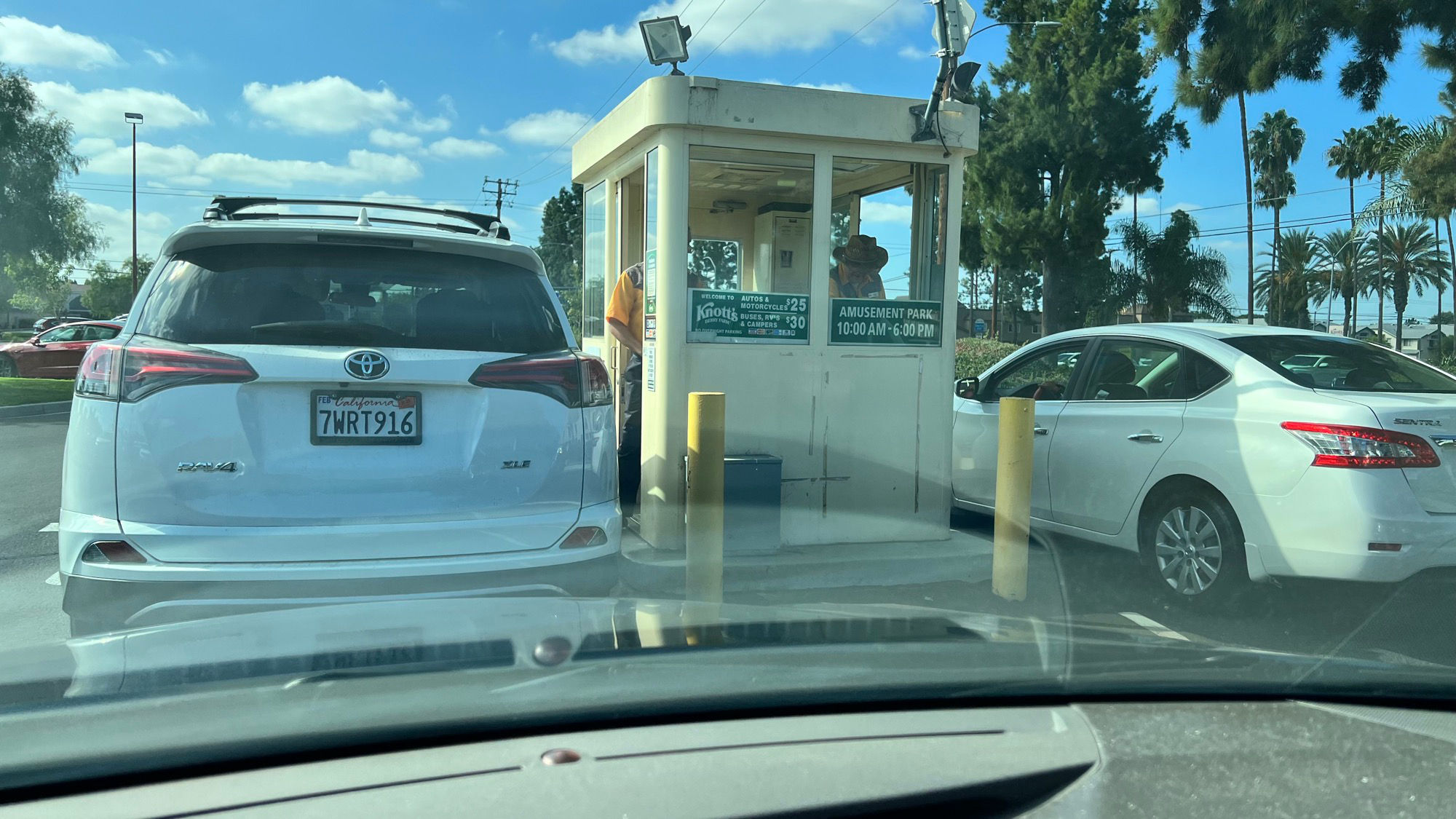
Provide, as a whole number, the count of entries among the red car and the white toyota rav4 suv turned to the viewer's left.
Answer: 1

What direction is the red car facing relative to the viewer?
to the viewer's left

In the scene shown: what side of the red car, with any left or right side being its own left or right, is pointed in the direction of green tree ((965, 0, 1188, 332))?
back

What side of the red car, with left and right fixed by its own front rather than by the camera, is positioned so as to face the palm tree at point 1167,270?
back

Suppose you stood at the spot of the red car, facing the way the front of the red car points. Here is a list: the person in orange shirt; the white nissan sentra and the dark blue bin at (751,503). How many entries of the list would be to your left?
3

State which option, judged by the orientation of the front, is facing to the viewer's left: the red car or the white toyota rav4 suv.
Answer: the red car

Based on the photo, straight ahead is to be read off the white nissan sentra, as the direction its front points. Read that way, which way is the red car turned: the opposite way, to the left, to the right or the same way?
to the left

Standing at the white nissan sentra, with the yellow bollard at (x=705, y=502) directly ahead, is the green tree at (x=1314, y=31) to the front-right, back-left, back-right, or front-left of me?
back-right

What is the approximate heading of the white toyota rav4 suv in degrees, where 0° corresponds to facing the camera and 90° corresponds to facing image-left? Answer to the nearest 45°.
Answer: approximately 180°

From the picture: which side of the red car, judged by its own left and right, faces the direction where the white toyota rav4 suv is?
left

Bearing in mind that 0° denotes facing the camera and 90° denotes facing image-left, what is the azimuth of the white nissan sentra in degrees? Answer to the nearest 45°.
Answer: approximately 135°

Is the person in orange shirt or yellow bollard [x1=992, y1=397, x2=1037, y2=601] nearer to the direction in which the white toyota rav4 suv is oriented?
the person in orange shirt

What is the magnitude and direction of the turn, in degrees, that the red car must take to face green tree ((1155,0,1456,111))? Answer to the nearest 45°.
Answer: approximately 135° to its left
